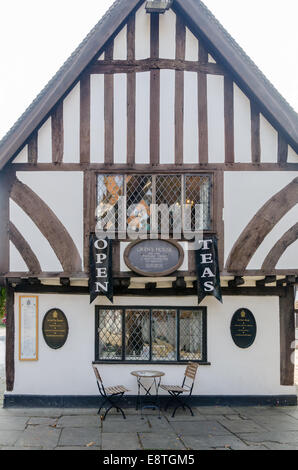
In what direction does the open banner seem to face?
toward the camera

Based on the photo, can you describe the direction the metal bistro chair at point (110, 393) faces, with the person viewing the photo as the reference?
facing to the right of the viewer

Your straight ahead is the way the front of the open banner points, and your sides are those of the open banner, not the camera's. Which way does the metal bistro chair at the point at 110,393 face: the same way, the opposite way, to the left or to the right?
to the left

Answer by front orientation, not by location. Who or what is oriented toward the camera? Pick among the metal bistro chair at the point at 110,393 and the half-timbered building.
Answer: the half-timbered building

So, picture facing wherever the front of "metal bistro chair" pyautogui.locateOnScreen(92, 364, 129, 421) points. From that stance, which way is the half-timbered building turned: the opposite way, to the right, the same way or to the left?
to the right

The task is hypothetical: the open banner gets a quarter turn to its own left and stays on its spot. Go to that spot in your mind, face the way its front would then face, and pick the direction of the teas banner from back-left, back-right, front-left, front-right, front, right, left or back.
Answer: front

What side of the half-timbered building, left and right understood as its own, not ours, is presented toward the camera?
front

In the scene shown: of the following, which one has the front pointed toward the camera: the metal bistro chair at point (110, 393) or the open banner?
the open banner
